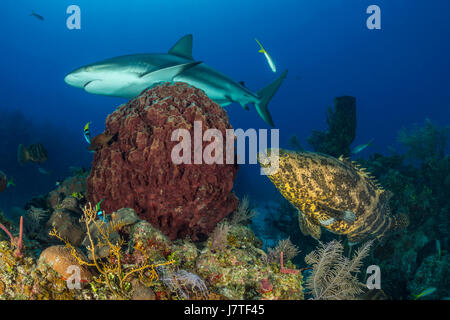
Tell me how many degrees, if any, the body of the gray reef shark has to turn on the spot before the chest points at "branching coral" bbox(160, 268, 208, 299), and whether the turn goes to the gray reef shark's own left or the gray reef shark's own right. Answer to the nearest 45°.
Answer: approximately 90° to the gray reef shark's own left

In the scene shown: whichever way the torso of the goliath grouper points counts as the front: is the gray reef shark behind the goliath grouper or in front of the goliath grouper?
in front

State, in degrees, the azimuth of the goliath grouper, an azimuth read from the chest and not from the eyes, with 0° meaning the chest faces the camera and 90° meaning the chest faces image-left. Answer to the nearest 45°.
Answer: approximately 90°

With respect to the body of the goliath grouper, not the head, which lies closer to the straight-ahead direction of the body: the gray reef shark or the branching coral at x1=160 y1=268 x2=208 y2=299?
the gray reef shark

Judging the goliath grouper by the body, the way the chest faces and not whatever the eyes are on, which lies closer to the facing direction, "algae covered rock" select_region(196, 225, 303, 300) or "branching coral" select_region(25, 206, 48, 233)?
the branching coral

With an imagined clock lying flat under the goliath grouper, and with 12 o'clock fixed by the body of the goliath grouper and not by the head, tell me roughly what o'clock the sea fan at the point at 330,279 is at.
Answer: The sea fan is roughly at 9 o'clock from the goliath grouper.

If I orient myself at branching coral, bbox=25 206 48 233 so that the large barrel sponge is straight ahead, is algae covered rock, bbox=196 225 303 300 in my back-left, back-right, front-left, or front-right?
front-right

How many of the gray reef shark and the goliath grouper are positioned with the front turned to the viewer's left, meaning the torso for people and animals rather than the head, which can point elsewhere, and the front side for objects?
2

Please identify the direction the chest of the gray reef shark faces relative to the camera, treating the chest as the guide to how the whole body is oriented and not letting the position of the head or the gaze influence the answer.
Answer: to the viewer's left
